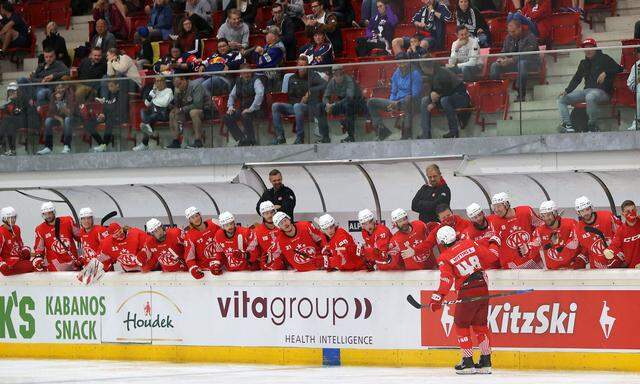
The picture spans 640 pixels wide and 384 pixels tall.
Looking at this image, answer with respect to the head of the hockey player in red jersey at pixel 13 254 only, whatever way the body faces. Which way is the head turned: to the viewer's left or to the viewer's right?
to the viewer's right

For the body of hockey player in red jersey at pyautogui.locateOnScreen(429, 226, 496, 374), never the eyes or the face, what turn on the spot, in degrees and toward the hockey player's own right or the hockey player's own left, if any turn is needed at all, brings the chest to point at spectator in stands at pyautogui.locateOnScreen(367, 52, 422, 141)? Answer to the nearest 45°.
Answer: approximately 45° to the hockey player's own right

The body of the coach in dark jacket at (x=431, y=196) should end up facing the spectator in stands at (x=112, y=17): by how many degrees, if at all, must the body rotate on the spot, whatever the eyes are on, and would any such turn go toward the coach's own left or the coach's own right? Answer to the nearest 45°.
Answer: approximately 90° to the coach's own right

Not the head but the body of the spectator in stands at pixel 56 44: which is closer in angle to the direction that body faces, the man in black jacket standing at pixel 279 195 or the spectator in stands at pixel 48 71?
the spectator in stands

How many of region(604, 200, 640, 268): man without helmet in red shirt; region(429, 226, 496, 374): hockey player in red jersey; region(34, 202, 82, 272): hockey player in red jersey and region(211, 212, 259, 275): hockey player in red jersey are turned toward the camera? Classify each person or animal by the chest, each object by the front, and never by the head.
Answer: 3

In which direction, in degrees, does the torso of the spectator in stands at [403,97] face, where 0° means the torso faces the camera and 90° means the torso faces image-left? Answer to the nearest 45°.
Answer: approximately 45°
